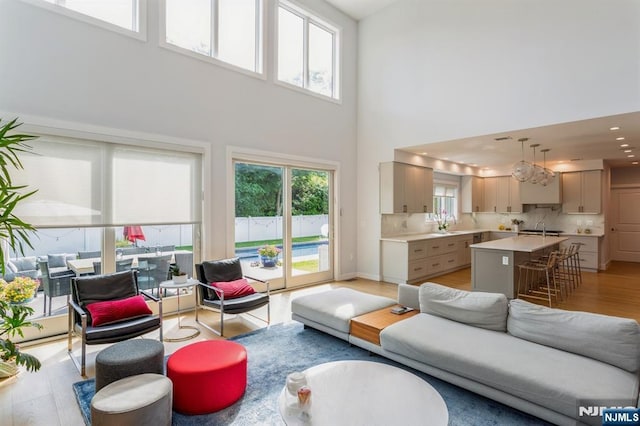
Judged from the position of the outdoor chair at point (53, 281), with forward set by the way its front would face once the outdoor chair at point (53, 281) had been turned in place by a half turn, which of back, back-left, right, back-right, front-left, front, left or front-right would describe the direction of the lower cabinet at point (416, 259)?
back-left

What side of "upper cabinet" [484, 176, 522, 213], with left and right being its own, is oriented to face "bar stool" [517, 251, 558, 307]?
front

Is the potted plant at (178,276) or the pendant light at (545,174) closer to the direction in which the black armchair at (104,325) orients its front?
the pendant light

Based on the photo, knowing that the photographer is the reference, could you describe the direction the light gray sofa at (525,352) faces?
facing the viewer and to the left of the viewer

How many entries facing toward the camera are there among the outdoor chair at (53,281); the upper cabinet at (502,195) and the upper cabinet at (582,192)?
2

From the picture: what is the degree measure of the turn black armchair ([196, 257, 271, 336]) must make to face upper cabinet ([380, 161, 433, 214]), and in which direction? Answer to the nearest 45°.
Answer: approximately 90° to its left

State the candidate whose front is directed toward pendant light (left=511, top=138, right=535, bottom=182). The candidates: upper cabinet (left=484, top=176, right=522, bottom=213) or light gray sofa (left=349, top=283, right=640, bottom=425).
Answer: the upper cabinet

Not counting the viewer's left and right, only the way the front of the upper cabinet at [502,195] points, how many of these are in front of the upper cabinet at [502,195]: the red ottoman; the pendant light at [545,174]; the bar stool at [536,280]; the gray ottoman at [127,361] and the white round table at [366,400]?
5

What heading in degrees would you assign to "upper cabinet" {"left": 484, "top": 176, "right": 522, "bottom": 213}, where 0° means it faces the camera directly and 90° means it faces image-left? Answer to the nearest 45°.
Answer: approximately 0°

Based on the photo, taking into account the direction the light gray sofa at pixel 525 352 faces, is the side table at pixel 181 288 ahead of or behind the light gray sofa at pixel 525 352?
ahead

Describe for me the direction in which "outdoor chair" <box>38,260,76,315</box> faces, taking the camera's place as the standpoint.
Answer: facing away from the viewer and to the right of the viewer

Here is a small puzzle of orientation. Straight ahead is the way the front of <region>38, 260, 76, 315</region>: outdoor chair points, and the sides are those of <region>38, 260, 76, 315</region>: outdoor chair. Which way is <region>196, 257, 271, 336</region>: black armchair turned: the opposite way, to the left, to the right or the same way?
to the right

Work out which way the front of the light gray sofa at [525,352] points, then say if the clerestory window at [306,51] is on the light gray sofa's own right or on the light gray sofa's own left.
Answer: on the light gray sofa's own right

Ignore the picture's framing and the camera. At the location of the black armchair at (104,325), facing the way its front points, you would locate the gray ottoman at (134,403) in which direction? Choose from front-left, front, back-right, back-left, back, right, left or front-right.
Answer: front-right

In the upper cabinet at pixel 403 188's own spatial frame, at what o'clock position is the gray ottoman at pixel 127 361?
The gray ottoman is roughly at 2 o'clock from the upper cabinet.

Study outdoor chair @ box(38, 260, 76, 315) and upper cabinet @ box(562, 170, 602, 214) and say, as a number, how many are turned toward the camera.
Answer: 1
